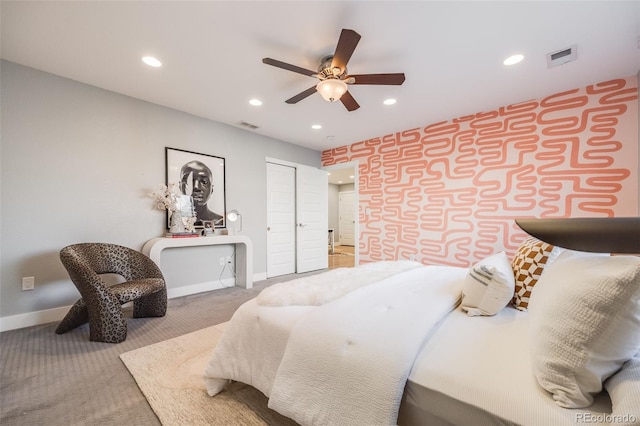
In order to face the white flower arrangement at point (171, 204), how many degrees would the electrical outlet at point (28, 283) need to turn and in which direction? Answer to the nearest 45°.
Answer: approximately 90° to its left

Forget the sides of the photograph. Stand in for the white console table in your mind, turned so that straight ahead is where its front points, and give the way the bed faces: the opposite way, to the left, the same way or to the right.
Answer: the opposite way

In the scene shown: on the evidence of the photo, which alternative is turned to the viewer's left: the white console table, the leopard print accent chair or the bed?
the bed

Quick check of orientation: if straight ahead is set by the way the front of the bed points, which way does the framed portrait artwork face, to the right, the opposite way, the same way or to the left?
the opposite way

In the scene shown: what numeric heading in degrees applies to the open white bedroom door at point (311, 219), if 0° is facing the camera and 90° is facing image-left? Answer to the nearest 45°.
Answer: approximately 315°

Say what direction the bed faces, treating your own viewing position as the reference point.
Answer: facing to the left of the viewer

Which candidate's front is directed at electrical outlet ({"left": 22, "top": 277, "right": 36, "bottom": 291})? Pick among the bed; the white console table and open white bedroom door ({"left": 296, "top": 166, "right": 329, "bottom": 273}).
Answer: the bed

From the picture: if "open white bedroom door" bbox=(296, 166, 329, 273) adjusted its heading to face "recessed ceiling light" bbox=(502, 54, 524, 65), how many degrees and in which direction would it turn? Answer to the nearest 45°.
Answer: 0° — it already faces it

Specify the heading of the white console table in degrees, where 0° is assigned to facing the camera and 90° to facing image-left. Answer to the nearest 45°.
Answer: approximately 315°

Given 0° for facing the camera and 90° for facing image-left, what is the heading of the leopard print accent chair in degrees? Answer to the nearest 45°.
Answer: approximately 315°

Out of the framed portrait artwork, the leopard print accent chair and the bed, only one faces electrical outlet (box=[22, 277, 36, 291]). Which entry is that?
the bed

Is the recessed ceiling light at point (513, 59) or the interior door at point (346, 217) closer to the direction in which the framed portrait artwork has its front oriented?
the recessed ceiling light

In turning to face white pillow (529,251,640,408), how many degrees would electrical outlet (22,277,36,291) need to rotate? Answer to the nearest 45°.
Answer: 0° — it already faces it

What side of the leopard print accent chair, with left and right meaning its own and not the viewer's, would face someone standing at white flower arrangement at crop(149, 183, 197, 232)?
left
